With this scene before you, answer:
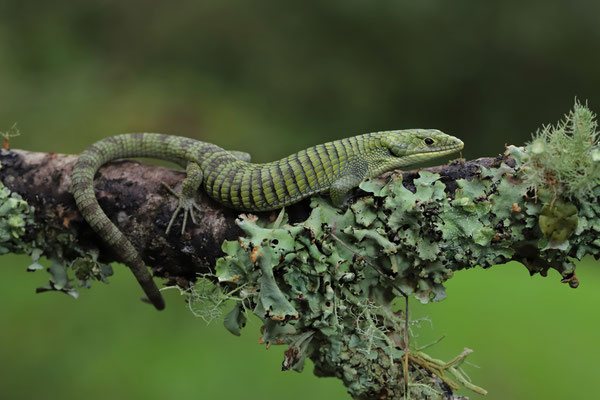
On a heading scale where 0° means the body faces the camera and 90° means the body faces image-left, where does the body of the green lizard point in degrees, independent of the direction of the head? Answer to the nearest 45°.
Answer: approximately 270°

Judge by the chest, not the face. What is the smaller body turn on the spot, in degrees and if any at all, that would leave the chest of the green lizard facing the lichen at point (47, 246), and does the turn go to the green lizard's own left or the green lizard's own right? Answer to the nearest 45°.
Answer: approximately 135° to the green lizard's own left

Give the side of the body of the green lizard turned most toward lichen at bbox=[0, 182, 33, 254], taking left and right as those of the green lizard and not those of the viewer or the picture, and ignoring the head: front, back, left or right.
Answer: back
